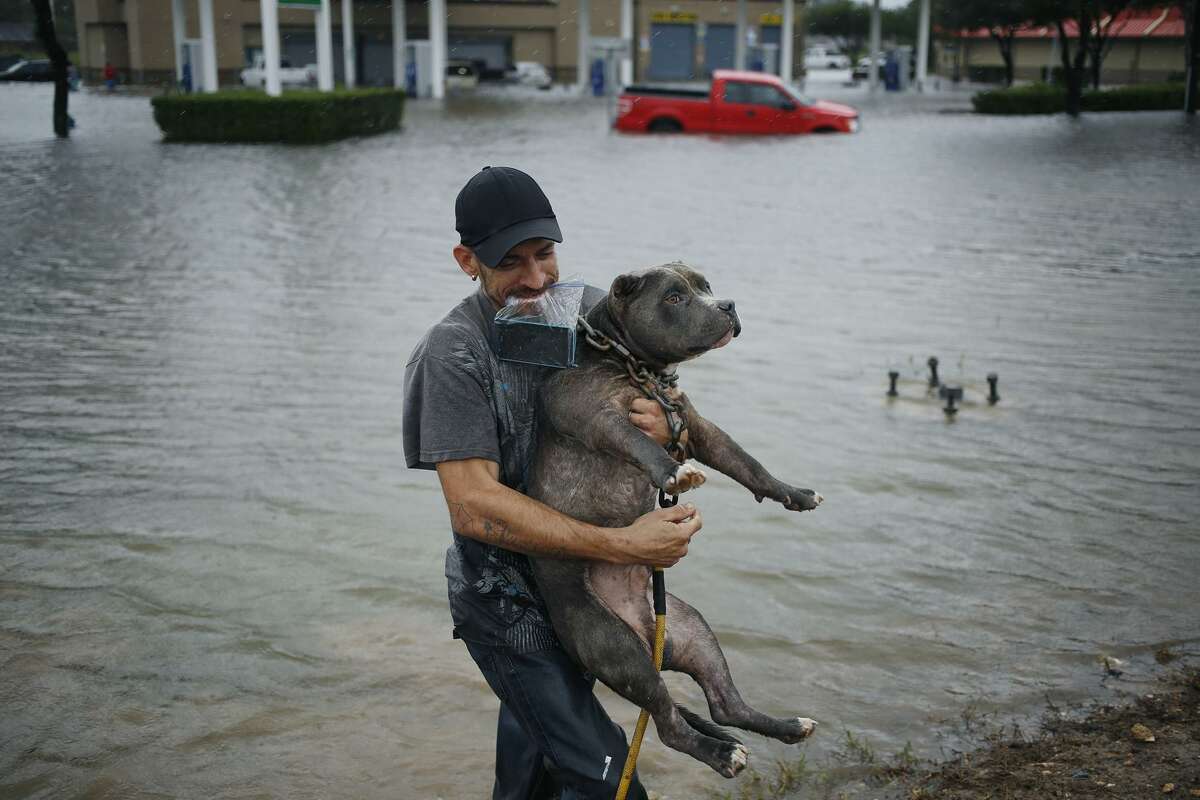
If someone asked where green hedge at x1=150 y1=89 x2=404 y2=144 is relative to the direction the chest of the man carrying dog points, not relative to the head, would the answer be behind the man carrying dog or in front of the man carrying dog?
behind

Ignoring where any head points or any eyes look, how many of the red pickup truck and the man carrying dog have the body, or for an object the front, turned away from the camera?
0

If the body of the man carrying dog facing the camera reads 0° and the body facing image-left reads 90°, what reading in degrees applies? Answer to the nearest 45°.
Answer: approximately 315°

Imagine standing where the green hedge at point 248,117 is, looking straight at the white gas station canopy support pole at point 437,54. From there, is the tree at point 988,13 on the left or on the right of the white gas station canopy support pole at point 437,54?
right

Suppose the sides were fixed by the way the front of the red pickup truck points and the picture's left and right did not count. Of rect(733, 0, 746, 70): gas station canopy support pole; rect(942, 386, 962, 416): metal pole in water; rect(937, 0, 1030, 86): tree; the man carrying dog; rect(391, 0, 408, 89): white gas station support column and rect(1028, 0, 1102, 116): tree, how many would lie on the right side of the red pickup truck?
2

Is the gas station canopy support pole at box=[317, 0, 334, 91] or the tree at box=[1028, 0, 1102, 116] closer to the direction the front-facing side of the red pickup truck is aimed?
the tree

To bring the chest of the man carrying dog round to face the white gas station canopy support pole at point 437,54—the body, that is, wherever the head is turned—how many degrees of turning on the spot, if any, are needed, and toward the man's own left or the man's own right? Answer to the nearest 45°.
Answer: approximately 135° to the man's own left

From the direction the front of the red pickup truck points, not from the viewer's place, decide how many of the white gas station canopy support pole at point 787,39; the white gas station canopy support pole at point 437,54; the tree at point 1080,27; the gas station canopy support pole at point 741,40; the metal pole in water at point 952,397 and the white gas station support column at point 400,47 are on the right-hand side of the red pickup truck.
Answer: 1

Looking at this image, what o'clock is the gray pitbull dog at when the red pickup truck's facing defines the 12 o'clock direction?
The gray pitbull dog is roughly at 3 o'clock from the red pickup truck.

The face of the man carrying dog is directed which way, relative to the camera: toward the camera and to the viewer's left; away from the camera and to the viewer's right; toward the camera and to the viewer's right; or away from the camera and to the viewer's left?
toward the camera and to the viewer's right

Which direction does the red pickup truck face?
to the viewer's right

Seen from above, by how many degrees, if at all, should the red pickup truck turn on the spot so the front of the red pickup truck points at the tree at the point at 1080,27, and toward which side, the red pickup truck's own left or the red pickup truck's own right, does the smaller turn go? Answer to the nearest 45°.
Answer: approximately 45° to the red pickup truck's own left

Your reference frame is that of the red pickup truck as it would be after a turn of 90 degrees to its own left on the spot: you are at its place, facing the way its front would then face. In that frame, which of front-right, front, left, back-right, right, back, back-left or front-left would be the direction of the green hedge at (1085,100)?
front-right

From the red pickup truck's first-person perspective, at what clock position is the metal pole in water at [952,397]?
The metal pole in water is roughly at 3 o'clock from the red pickup truck.
